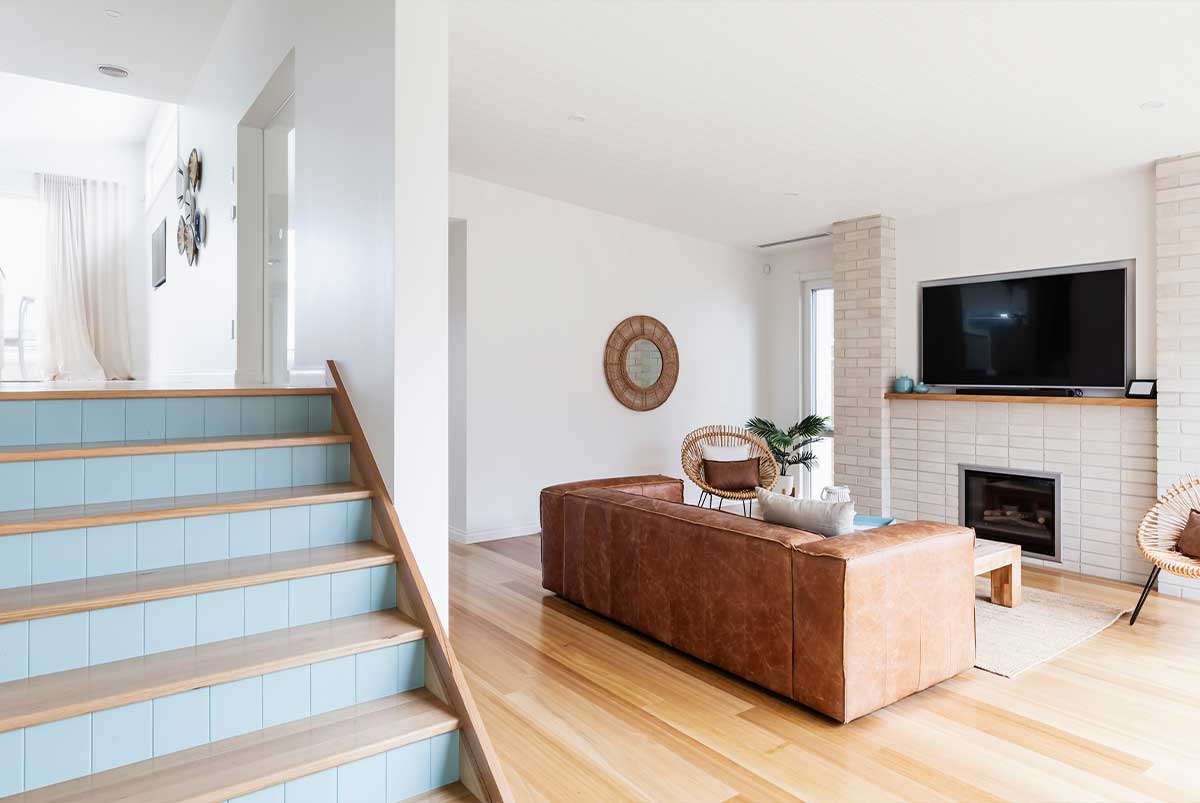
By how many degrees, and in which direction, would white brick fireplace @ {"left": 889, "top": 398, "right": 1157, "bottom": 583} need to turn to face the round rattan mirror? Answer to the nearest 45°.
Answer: approximately 45° to its right

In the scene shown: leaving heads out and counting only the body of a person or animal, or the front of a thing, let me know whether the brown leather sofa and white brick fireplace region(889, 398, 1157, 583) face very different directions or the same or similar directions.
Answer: very different directions

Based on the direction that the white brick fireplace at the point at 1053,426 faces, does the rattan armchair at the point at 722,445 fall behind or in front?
in front

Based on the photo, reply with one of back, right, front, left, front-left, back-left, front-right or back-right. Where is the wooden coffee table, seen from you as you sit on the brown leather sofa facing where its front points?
front

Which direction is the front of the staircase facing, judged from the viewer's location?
facing the viewer and to the right of the viewer

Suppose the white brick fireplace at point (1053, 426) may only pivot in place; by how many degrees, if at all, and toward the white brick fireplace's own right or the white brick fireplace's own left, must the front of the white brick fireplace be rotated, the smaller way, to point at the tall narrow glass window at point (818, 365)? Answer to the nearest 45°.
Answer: approximately 90° to the white brick fireplace's own right

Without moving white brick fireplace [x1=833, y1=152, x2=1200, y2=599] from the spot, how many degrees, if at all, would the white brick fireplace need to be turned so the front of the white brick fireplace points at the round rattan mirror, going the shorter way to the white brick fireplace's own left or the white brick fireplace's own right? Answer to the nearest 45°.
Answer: approximately 45° to the white brick fireplace's own right

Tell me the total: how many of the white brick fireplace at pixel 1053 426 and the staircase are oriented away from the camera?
0

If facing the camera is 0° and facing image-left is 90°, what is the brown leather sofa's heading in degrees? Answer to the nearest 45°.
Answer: approximately 225°

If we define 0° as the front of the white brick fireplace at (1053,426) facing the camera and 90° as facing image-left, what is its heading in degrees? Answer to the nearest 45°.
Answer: approximately 45°

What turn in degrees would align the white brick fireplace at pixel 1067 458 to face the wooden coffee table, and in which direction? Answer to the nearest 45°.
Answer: approximately 45° to its left

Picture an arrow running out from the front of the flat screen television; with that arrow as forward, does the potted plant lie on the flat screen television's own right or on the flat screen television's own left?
on the flat screen television's own right

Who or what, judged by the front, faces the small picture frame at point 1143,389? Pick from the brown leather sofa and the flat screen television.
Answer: the brown leather sofa

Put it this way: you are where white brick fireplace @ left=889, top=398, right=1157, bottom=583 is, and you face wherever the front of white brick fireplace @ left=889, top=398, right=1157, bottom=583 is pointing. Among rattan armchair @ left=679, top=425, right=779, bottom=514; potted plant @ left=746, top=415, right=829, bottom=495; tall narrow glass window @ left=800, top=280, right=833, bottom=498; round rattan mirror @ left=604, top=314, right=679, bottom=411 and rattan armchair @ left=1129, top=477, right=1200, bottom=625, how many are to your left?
1

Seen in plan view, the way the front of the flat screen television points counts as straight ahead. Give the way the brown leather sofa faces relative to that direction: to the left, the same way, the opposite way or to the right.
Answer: the opposite way

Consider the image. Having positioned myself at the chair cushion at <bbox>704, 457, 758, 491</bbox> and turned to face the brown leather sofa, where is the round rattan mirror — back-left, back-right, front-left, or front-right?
back-right

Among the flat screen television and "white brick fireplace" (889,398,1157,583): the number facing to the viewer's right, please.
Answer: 0
